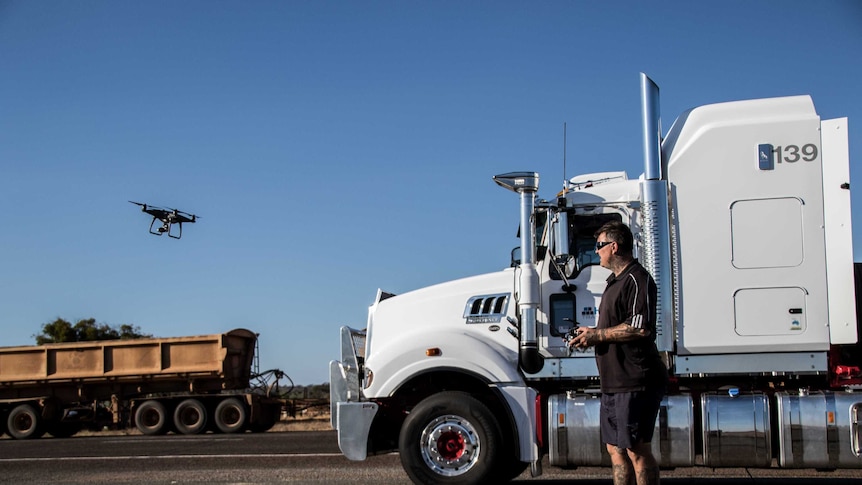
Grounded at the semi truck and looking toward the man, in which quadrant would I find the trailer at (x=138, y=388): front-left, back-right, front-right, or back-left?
back-right

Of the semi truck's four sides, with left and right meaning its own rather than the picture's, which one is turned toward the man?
left

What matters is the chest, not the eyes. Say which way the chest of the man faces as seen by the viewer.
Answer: to the viewer's left

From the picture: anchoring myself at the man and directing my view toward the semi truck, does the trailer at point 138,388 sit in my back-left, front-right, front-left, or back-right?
front-left

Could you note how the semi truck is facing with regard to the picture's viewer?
facing to the left of the viewer

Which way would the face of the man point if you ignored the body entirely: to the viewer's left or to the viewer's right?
to the viewer's left
